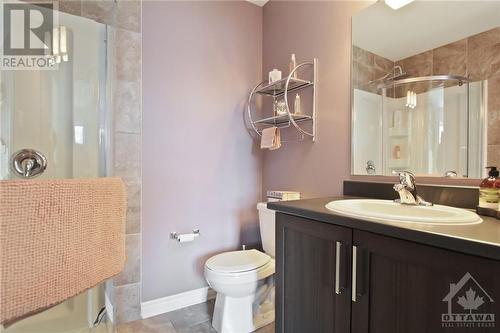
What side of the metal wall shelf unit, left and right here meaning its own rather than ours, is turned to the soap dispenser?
left

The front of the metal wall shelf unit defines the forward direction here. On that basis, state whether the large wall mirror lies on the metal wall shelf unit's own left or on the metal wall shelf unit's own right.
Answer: on the metal wall shelf unit's own left

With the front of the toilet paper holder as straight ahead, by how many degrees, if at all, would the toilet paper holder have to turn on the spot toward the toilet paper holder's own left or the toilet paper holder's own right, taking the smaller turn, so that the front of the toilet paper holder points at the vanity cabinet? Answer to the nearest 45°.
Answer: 0° — it already faces it

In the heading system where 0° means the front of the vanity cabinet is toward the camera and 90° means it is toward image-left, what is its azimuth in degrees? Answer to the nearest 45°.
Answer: approximately 45°
